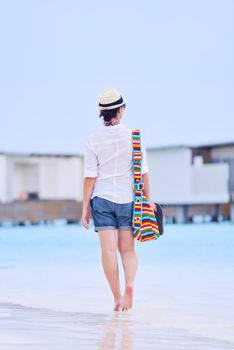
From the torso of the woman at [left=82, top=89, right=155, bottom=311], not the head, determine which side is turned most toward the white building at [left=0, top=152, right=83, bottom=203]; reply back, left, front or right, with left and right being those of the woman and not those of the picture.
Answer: front

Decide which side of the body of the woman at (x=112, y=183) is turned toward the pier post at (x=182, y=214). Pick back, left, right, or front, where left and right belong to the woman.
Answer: front

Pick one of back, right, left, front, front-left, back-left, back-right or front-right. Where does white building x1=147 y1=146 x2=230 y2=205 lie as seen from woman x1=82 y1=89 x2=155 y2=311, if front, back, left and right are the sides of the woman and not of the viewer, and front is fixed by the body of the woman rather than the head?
front

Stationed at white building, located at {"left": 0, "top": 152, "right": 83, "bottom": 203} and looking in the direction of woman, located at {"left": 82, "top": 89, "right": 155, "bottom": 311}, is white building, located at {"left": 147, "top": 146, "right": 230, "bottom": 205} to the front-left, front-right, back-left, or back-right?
front-left

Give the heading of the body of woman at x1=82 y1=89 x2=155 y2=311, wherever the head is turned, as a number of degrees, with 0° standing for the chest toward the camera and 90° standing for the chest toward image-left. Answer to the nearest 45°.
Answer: approximately 180°
